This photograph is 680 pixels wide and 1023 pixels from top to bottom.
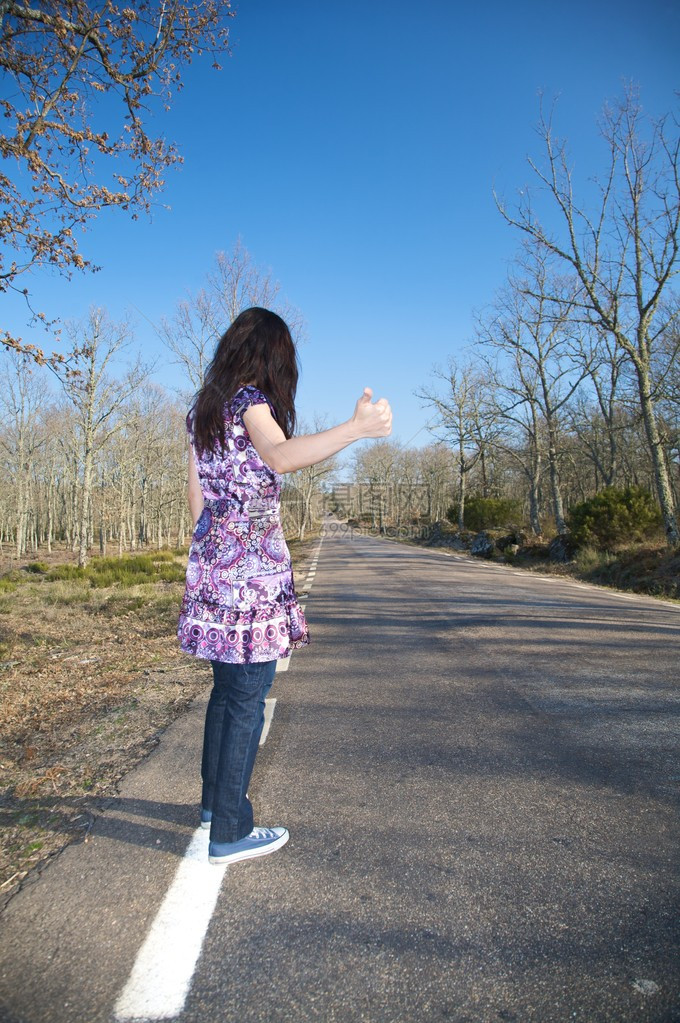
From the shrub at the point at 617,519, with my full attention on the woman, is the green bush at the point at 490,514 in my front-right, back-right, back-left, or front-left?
back-right

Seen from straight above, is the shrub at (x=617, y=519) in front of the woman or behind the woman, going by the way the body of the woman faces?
in front

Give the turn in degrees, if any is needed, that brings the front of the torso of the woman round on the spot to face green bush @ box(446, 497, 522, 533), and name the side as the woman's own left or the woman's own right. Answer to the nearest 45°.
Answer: approximately 45° to the woman's own left

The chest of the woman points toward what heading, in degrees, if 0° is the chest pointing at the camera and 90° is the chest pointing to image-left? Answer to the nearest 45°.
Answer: approximately 225°
